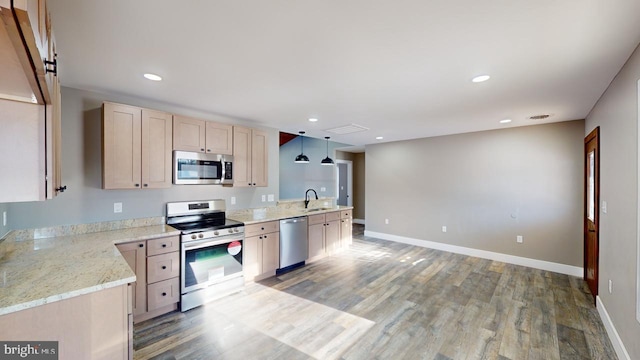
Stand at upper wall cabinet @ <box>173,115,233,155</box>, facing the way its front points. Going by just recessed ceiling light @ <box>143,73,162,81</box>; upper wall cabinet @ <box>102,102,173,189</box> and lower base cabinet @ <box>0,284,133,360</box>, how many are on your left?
0

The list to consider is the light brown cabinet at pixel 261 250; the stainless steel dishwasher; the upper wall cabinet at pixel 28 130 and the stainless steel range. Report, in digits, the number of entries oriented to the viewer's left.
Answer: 0

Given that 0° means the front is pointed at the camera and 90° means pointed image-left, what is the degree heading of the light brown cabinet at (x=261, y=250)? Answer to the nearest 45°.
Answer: approximately 315°

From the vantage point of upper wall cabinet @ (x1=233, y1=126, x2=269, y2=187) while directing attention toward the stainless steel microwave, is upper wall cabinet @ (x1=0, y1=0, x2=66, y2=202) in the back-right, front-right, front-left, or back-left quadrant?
front-left

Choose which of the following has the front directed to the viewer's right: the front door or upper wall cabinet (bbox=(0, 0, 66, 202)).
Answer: the upper wall cabinet

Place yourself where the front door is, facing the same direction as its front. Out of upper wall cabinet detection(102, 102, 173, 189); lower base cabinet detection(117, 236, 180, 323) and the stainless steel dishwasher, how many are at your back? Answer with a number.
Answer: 0

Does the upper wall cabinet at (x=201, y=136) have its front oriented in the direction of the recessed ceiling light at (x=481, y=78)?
yes

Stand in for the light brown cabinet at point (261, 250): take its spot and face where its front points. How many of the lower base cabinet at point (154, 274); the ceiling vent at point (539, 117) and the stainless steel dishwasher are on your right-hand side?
1

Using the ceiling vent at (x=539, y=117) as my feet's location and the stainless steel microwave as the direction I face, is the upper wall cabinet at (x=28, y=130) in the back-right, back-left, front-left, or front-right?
front-left

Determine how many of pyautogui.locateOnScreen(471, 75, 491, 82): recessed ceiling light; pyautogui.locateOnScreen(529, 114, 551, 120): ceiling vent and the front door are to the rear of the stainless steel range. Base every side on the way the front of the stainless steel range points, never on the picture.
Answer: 0

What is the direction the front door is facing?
to the viewer's left

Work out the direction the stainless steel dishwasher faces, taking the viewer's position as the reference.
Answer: facing the viewer and to the right of the viewer

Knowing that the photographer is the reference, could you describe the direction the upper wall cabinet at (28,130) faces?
facing to the right of the viewer

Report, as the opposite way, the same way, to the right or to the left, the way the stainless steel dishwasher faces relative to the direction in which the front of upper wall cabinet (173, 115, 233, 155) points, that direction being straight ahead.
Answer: the same way

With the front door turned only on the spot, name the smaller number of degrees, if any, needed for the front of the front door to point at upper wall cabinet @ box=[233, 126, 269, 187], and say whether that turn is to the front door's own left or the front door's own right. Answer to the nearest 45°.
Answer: approximately 45° to the front door's own left

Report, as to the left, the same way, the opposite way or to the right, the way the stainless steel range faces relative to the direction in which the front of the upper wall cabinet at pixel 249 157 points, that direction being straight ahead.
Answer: the same way

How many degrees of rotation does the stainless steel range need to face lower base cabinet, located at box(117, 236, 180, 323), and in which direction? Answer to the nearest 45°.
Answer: approximately 90° to its right

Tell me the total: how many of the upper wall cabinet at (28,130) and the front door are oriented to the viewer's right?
1

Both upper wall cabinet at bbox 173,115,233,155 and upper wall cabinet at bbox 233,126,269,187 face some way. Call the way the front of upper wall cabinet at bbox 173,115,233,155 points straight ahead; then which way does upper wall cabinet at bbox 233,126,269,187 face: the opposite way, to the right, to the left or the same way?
the same way

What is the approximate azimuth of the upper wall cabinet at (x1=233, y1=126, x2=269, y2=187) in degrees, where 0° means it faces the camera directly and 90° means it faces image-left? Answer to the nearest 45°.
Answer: approximately 315°
